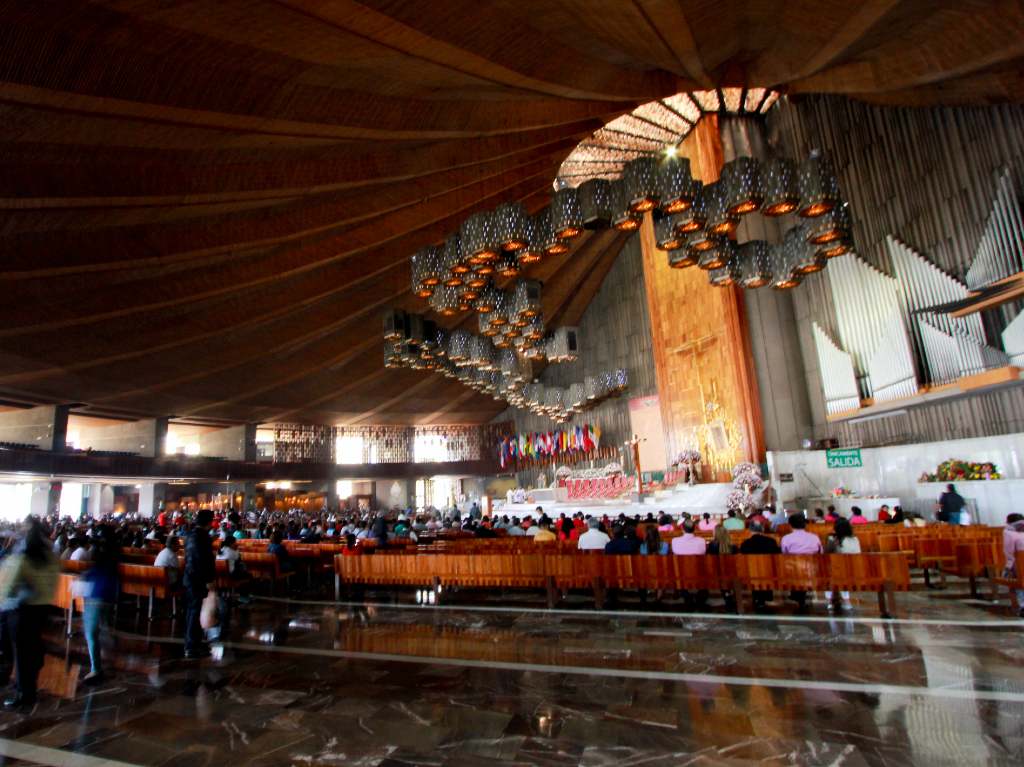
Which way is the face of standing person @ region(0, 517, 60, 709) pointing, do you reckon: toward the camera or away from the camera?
away from the camera

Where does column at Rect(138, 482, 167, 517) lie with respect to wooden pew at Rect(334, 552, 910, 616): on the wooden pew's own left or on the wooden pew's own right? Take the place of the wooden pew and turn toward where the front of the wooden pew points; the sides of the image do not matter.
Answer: on the wooden pew's own left

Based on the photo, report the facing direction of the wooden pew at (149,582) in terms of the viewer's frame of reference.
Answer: facing away from the viewer and to the right of the viewer

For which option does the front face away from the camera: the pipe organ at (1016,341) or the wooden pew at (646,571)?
the wooden pew

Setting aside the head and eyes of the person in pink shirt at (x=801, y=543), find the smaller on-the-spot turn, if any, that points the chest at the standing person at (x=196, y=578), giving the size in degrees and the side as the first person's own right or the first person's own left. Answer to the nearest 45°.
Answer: approximately 135° to the first person's own left

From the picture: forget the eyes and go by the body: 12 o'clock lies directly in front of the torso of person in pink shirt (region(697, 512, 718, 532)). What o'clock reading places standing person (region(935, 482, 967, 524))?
The standing person is roughly at 3 o'clock from the person in pink shirt.

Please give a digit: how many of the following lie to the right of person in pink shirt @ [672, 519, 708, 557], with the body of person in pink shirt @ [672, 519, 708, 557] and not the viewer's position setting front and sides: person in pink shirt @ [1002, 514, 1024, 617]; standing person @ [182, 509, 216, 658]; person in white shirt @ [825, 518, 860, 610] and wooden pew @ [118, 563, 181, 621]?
2

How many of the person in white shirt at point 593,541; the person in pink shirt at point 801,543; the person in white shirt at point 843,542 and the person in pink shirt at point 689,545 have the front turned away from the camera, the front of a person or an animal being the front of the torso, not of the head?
4

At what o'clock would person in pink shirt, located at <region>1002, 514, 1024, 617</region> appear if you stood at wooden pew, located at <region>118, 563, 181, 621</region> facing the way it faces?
The person in pink shirt is roughly at 3 o'clock from the wooden pew.

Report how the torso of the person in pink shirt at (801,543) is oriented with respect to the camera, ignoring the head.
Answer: away from the camera

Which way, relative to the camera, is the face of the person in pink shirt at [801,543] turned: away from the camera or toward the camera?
away from the camera

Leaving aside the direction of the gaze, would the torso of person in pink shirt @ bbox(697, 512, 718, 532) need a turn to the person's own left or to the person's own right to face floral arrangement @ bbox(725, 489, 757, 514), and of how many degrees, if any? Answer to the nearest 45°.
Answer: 0° — they already face it

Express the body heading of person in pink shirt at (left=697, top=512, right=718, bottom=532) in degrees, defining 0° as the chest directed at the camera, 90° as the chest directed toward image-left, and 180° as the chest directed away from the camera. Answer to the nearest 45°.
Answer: approximately 180°

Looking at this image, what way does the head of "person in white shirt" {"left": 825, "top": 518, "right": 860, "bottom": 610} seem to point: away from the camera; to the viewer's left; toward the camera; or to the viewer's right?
away from the camera

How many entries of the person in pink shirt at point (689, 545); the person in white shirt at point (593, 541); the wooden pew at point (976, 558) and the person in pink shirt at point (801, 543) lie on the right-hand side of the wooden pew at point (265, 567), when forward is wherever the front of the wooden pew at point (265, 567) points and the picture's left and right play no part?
4

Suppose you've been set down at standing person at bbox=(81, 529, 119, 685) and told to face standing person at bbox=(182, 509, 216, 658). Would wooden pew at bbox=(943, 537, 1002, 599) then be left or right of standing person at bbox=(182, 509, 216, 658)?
right
